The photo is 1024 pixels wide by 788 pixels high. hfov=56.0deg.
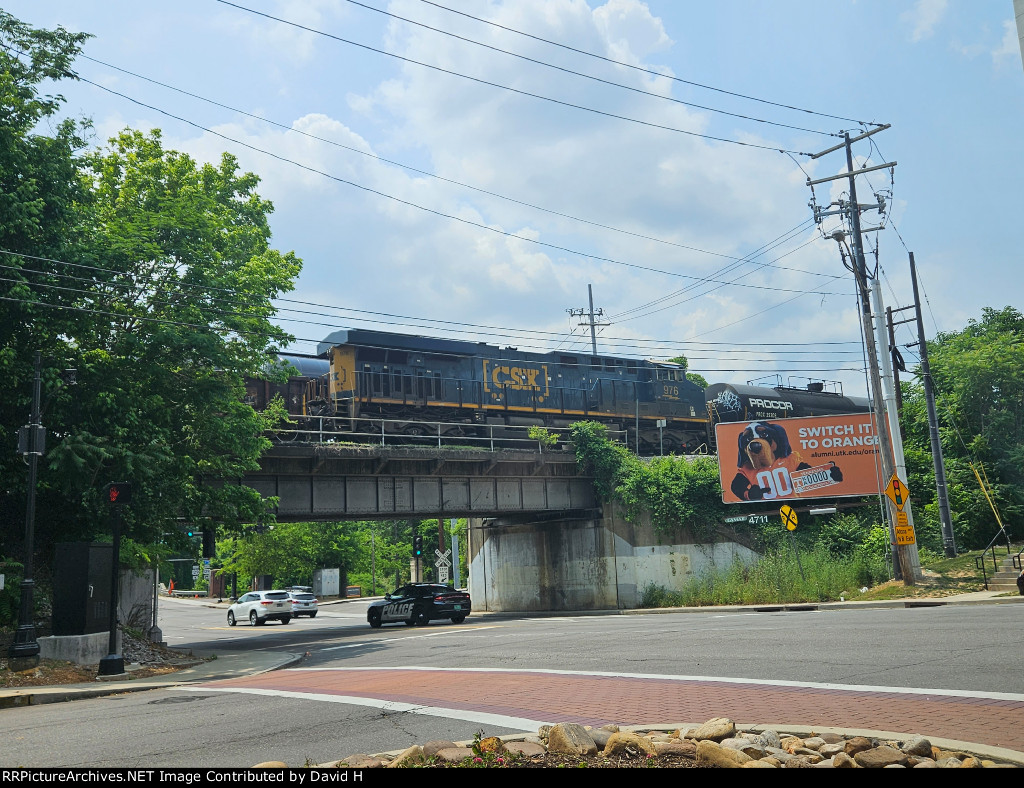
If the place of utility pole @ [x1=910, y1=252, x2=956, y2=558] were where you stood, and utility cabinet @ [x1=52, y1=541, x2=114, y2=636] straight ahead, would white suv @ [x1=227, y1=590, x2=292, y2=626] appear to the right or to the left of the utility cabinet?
right

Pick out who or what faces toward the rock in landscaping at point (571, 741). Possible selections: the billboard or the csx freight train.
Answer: the billboard

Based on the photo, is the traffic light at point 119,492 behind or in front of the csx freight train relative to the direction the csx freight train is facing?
behind

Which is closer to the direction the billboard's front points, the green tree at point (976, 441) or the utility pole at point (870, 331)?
the utility pole

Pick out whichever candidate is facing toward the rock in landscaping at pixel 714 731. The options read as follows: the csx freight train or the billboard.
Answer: the billboard

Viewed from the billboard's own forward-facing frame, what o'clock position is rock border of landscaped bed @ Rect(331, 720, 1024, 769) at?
The rock border of landscaped bed is roughly at 12 o'clock from the billboard.

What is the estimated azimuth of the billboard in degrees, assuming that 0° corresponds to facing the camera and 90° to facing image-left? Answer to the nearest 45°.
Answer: approximately 0°

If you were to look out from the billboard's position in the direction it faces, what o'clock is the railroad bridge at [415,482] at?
The railroad bridge is roughly at 2 o'clock from the billboard.

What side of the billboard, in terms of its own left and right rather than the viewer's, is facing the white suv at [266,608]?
right

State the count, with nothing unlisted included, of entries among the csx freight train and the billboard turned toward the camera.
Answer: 1

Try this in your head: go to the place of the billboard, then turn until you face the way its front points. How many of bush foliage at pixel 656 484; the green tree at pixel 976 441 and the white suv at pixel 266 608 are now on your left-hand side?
1
